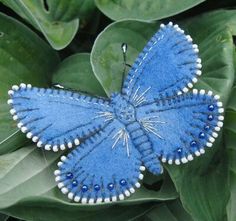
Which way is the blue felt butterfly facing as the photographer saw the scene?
facing away from the viewer and to the left of the viewer
